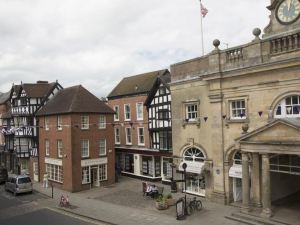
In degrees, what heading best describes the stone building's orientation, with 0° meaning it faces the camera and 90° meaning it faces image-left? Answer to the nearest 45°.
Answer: approximately 45°

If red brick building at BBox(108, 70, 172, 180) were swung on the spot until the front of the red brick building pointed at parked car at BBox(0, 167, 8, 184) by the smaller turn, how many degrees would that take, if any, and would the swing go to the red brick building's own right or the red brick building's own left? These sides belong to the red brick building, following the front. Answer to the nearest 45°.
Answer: approximately 45° to the red brick building's own right

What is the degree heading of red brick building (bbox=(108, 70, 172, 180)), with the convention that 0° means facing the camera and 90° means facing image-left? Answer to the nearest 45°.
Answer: approximately 45°

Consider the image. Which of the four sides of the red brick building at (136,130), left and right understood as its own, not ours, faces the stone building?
left

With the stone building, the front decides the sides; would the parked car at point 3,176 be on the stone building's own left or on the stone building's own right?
on the stone building's own right

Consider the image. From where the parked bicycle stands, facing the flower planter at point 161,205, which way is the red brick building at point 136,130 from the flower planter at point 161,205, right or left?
right
